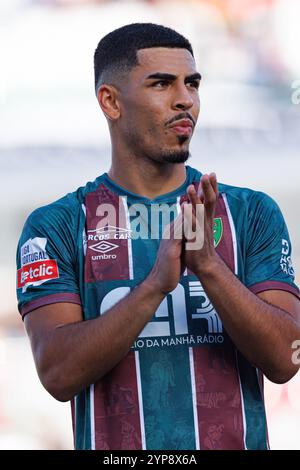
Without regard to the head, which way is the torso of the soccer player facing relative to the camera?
toward the camera

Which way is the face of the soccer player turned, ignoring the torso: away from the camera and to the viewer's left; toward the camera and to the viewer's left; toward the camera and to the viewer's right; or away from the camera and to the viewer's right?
toward the camera and to the viewer's right
